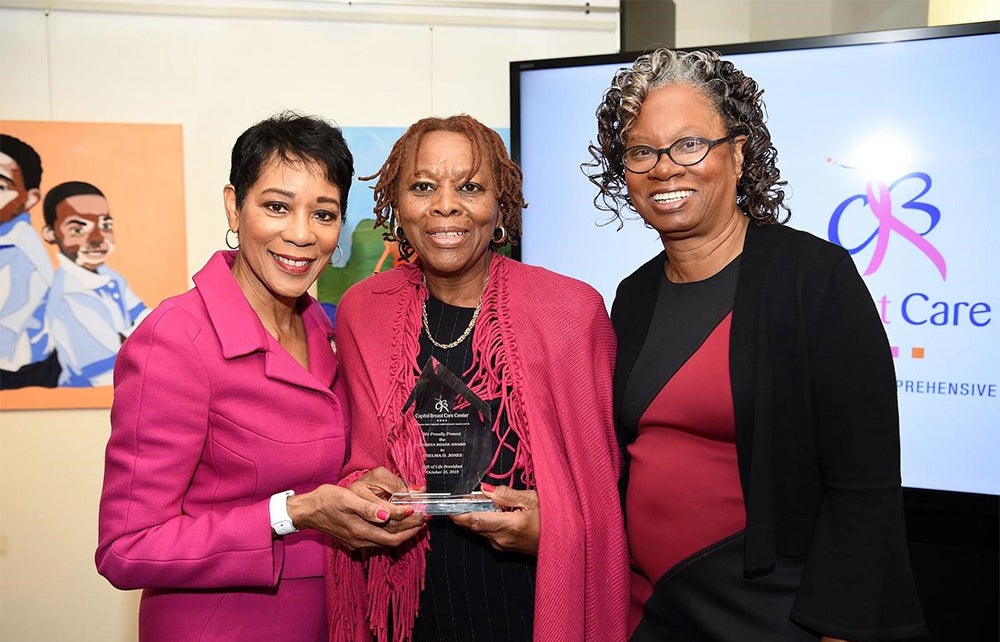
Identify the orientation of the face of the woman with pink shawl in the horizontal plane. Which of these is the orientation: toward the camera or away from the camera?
toward the camera

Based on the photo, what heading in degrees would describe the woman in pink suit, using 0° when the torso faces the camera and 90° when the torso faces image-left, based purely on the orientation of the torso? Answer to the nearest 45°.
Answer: approximately 315°

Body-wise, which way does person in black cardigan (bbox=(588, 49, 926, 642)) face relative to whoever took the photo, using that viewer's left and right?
facing the viewer and to the left of the viewer

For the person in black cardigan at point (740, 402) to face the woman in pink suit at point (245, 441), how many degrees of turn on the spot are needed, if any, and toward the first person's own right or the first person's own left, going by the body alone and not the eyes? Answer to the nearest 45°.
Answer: approximately 45° to the first person's own right

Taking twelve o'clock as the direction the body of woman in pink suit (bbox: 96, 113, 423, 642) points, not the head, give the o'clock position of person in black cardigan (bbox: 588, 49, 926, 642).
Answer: The person in black cardigan is roughly at 11 o'clock from the woman in pink suit.

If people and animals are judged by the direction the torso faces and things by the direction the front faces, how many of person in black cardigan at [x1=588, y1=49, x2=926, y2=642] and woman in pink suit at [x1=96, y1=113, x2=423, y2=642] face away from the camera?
0
